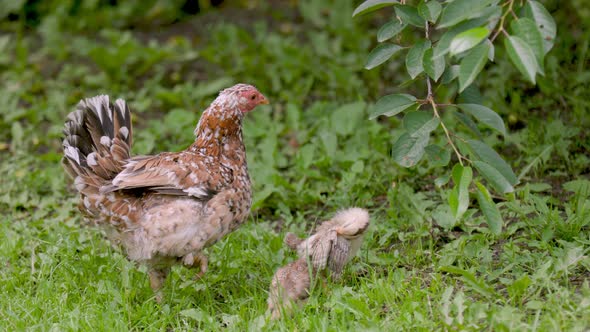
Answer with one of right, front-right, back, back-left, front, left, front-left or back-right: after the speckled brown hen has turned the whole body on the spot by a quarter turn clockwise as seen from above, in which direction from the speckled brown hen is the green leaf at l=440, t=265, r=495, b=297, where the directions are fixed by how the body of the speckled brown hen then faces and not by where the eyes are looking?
front-left

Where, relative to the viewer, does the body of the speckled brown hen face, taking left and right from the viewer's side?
facing to the right of the viewer

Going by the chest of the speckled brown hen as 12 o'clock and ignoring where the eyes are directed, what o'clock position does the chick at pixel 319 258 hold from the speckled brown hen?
The chick is roughly at 1 o'clock from the speckled brown hen.

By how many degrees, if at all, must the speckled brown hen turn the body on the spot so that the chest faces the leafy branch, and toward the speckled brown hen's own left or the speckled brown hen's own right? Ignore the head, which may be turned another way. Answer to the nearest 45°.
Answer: approximately 45° to the speckled brown hen's own right
